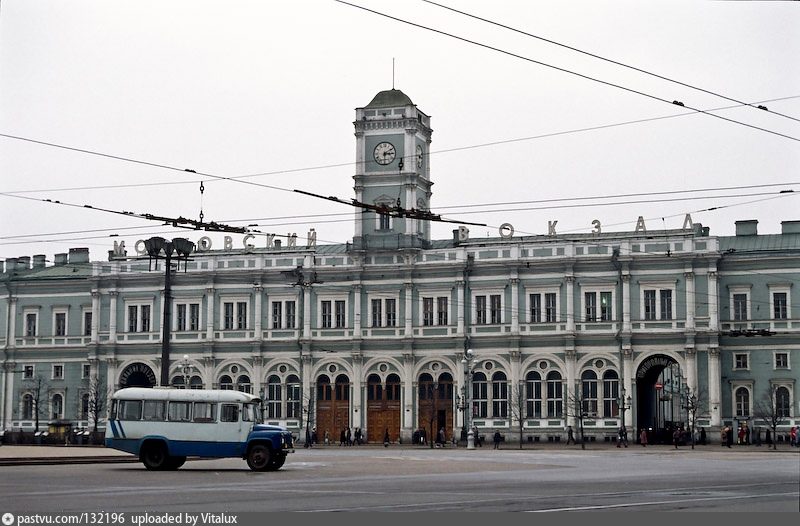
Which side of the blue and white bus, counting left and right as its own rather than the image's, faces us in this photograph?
right
